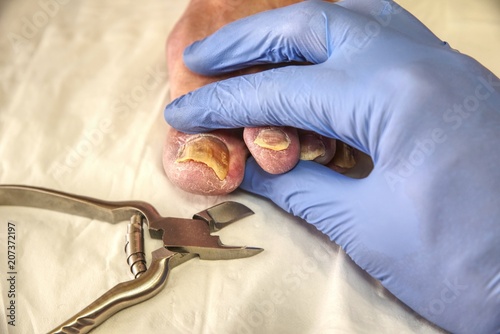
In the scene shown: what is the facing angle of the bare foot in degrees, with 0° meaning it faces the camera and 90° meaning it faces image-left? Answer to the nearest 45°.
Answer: approximately 0°
